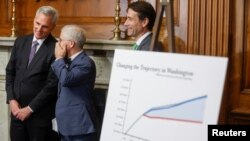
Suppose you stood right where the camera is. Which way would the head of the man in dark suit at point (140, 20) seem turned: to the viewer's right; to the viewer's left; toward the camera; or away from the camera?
to the viewer's left

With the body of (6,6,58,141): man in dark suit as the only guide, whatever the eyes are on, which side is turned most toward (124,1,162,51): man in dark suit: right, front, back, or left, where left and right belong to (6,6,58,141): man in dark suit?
left

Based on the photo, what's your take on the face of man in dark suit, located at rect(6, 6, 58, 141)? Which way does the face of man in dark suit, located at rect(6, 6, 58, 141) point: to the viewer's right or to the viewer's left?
to the viewer's right

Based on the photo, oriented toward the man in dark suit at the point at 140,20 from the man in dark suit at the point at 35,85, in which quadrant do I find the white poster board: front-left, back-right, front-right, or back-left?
front-right

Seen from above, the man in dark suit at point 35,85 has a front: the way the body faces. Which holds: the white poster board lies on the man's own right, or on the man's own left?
on the man's own left

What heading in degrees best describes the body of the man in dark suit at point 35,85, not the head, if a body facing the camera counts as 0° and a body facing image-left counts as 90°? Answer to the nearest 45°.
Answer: approximately 45°

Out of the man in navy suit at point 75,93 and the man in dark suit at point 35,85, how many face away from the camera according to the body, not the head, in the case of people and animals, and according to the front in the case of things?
0
